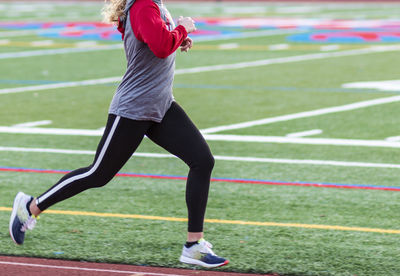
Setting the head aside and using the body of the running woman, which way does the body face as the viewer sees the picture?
to the viewer's right
